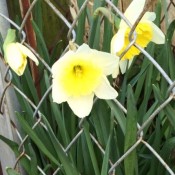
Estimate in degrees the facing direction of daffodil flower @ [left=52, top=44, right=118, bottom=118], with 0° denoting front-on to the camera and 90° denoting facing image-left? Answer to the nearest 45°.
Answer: approximately 0°
